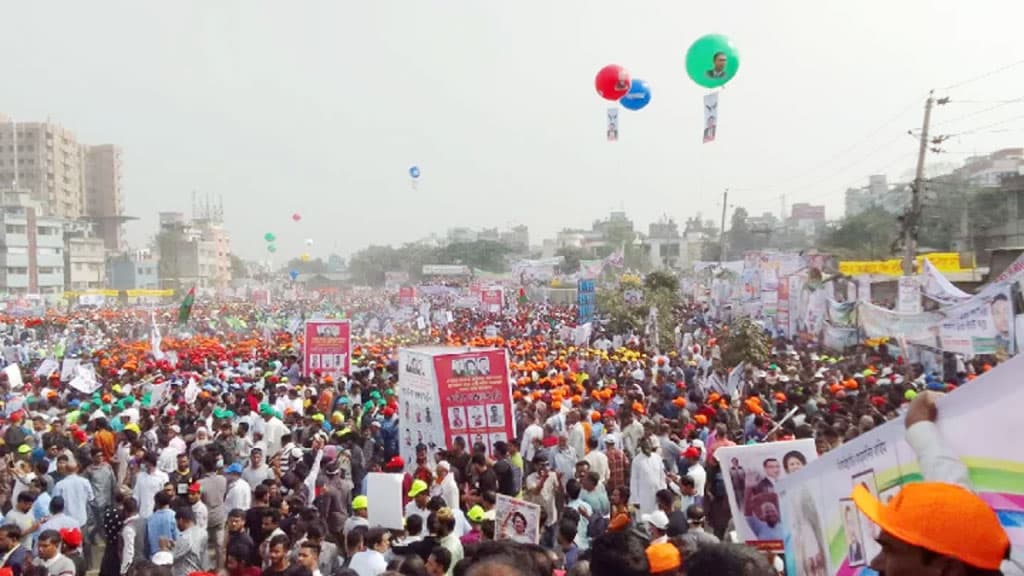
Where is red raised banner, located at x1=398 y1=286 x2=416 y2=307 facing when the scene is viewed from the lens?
facing the viewer

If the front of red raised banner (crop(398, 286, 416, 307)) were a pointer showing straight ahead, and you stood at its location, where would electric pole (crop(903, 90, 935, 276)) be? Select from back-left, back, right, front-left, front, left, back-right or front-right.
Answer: front-left

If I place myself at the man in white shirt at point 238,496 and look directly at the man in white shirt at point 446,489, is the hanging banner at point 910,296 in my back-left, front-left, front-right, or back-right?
front-left

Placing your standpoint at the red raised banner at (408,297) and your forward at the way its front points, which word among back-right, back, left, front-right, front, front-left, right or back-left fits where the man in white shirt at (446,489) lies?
front

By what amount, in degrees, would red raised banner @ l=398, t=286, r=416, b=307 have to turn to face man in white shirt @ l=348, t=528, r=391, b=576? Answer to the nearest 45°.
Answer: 0° — it already faces them

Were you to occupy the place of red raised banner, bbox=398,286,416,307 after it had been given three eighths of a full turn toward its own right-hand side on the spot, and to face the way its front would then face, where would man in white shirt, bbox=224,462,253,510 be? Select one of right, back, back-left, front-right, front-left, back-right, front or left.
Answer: back-left

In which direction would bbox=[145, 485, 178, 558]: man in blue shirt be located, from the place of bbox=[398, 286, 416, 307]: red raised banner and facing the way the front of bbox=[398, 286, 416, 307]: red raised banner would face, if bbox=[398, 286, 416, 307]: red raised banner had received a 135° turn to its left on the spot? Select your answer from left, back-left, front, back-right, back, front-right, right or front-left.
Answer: back-right

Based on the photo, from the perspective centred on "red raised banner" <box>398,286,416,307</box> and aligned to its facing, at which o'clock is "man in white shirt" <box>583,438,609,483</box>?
The man in white shirt is roughly at 12 o'clock from the red raised banner.

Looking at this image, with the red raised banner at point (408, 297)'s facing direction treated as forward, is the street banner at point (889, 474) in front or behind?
in front

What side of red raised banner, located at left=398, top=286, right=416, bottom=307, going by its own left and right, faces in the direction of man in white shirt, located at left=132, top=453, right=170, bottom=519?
front

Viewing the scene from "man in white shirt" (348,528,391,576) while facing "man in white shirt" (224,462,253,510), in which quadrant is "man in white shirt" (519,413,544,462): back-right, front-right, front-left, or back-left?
front-right

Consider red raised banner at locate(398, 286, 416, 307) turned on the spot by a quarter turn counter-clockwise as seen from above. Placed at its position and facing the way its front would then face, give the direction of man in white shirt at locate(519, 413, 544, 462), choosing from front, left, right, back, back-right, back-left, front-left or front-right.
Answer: right
